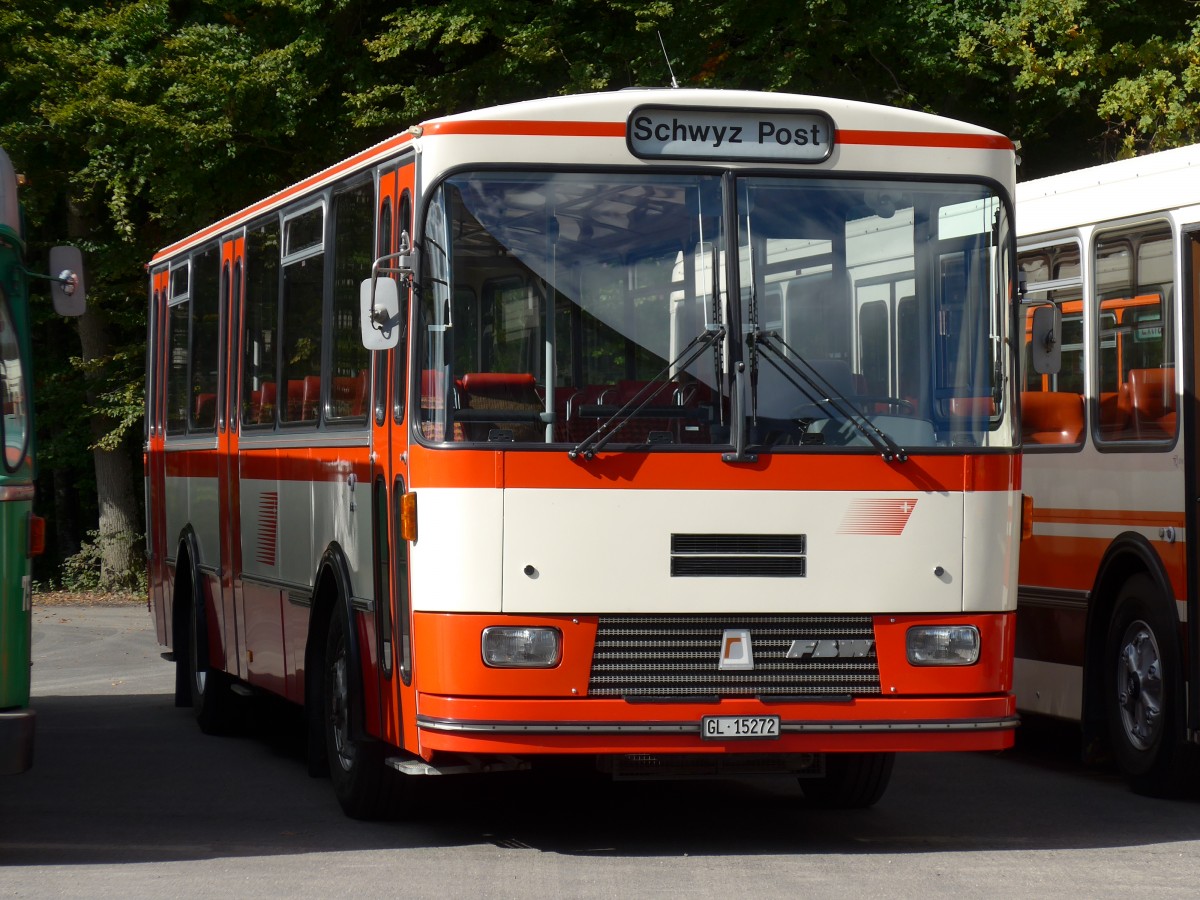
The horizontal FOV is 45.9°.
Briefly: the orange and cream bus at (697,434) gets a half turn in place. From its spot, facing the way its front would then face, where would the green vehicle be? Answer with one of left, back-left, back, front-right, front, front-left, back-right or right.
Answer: left

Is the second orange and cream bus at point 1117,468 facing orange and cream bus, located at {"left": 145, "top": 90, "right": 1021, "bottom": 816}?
no

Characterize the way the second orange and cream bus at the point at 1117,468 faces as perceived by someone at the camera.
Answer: facing the viewer and to the right of the viewer

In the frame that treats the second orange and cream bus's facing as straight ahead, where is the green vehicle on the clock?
The green vehicle is roughly at 3 o'clock from the second orange and cream bus.

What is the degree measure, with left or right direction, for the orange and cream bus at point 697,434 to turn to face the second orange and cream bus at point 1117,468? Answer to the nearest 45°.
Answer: approximately 135° to its left

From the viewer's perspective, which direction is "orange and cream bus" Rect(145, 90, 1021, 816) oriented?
toward the camera

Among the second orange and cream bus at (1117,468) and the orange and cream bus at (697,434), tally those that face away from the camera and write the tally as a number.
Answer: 0
